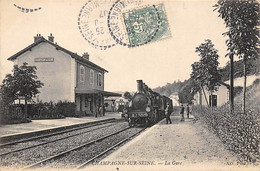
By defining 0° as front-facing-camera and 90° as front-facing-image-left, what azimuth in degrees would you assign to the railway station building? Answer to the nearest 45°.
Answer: approximately 270°
